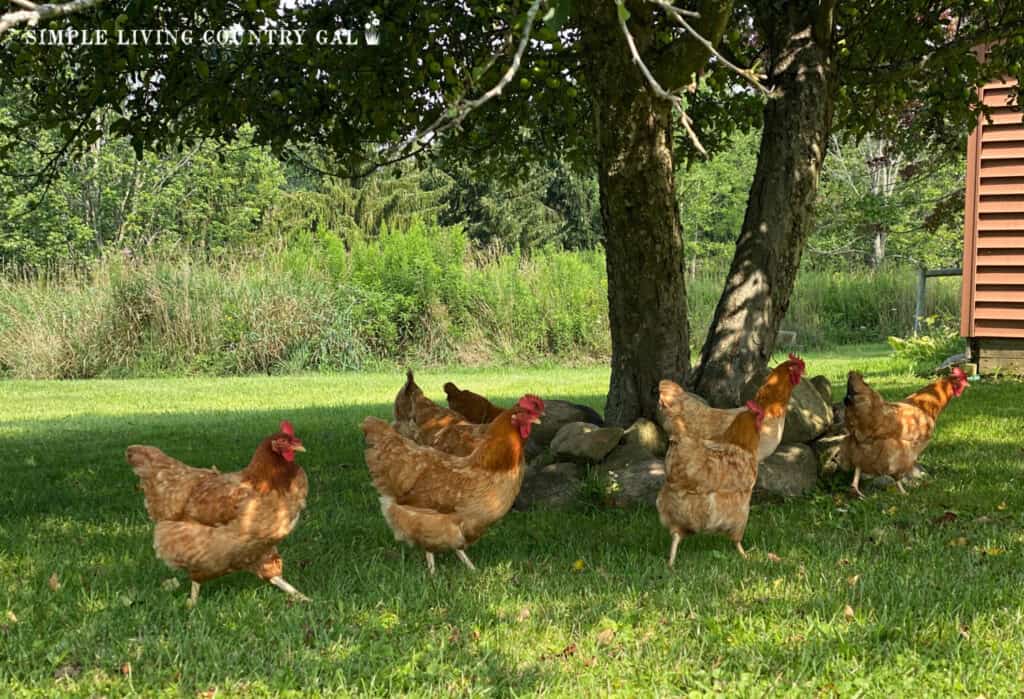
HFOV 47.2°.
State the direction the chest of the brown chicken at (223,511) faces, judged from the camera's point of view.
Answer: to the viewer's right

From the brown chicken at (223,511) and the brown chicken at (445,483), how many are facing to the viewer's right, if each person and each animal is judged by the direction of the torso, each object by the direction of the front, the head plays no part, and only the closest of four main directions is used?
2

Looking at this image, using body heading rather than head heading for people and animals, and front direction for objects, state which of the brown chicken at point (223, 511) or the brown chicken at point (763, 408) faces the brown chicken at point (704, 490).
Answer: the brown chicken at point (223, 511)

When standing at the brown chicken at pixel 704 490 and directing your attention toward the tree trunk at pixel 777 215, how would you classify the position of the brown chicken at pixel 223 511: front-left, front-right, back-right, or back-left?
back-left

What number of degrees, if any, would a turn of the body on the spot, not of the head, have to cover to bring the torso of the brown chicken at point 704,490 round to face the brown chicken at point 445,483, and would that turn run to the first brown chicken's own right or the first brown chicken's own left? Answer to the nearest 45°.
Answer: approximately 135° to the first brown chicken's own left

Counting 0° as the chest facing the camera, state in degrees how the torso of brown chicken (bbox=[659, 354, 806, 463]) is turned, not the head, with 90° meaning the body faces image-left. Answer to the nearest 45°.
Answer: approximately 270°

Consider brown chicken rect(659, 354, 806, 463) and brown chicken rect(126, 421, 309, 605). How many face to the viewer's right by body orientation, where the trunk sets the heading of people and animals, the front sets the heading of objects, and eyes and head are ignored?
2

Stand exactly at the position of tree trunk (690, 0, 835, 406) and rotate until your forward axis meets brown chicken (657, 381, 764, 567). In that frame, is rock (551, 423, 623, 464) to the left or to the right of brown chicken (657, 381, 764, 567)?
right

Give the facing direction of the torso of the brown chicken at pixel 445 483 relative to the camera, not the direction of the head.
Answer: to the viewer's right

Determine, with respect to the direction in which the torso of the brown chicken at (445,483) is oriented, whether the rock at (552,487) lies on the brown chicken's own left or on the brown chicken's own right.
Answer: on the brown chicken's own left
